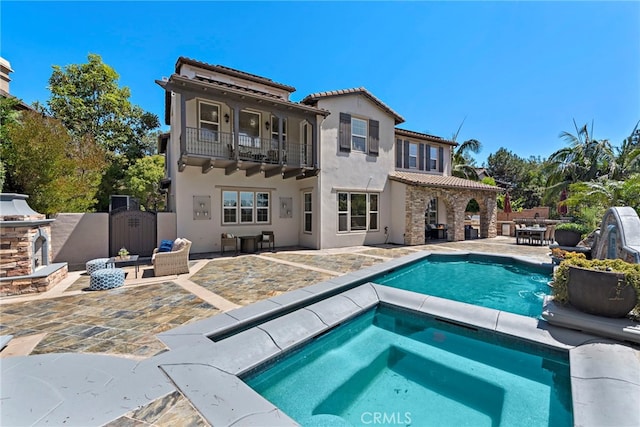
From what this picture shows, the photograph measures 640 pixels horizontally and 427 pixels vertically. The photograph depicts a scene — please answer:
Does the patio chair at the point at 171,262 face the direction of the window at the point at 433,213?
no

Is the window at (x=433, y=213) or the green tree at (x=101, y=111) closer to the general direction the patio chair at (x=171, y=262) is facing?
the green tree

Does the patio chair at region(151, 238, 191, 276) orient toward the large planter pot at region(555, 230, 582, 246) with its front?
no

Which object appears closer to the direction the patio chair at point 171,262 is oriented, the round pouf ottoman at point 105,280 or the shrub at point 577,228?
the round pouf ottoman

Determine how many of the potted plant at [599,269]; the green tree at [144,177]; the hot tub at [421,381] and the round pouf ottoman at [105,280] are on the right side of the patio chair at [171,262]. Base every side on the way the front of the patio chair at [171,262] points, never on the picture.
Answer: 1

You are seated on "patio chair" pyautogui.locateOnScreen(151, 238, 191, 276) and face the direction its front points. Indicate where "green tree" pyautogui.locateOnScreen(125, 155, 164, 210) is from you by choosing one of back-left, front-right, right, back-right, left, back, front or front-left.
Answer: right

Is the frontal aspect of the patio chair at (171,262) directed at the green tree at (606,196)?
no

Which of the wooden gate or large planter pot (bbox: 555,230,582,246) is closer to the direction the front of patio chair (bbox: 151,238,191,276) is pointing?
the wooden gate

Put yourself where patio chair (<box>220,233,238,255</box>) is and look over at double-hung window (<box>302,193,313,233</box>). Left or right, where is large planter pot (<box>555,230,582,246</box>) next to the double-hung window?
right

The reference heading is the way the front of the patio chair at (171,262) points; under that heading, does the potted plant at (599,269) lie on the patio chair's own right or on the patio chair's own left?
on the patio chair's own left

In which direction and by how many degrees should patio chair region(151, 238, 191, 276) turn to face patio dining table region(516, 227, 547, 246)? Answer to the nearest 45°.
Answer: approximately 180°

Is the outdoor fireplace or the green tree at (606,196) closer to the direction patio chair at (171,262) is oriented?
the outdoor fireplace

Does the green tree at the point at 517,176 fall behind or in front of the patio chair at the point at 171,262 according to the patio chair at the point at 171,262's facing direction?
behind

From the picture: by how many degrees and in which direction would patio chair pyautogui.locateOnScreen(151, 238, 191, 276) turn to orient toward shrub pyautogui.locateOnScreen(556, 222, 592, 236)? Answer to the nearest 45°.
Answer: approximately 180°
